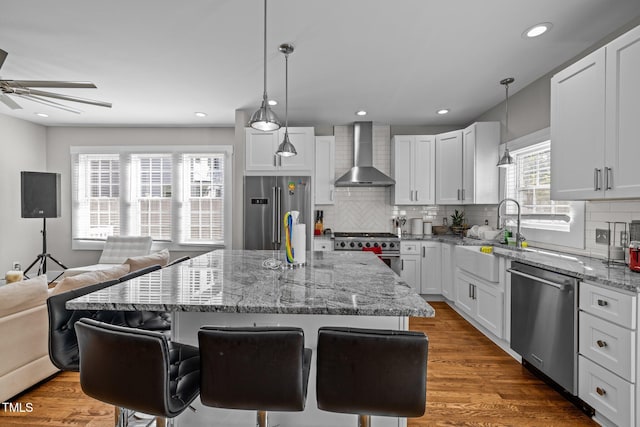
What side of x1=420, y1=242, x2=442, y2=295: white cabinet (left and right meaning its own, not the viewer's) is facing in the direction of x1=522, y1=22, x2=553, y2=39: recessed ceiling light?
front

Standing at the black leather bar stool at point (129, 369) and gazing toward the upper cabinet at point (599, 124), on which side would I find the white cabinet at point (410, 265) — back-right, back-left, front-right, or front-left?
front-left

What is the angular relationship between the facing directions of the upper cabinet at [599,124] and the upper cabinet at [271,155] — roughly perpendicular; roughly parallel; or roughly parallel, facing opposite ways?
roughly perpendicular

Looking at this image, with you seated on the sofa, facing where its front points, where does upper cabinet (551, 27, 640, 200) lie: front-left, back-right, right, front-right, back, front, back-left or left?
back

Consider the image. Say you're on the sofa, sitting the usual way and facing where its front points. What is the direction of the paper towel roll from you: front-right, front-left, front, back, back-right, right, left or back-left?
back

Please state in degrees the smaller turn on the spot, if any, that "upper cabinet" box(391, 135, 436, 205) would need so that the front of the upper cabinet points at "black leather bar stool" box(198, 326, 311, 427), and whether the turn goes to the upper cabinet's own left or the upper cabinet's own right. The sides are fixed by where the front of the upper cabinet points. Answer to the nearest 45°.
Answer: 0° — it already faces it

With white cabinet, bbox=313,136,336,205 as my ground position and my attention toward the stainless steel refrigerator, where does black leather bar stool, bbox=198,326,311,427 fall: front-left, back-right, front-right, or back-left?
front-left

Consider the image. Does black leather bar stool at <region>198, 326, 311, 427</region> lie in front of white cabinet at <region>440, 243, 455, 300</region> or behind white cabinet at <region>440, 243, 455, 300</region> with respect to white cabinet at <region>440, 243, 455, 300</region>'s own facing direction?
in front

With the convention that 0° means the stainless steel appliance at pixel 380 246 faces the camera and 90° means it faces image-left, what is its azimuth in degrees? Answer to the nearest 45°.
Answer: approximately 0°

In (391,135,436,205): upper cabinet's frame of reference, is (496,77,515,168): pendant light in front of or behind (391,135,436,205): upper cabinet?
in front

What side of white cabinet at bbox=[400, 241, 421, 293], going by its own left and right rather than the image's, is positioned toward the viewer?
front

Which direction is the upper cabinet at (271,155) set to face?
toward the camera

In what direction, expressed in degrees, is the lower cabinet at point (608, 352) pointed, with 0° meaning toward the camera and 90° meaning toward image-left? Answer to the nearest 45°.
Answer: approximately 45°

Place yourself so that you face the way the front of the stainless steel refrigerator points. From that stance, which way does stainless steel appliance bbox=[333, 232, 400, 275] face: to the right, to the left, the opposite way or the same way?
the same way

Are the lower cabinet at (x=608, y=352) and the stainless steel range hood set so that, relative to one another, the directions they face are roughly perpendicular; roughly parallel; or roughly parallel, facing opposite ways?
roughly perpendicular

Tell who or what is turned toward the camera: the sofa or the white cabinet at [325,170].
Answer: the white cabinet

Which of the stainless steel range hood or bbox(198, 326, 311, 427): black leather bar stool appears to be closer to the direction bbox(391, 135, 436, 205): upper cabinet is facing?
the black leather bar stool

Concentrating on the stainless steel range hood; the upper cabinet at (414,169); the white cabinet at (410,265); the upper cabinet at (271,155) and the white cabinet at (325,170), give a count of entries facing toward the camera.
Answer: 5

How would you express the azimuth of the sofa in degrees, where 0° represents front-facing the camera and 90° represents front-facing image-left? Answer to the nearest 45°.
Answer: approximately 135°

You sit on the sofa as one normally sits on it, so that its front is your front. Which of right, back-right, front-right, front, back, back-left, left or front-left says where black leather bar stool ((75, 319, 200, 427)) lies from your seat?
back-left

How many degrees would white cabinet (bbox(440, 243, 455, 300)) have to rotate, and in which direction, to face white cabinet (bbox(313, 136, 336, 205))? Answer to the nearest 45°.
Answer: approximately 45° to its right

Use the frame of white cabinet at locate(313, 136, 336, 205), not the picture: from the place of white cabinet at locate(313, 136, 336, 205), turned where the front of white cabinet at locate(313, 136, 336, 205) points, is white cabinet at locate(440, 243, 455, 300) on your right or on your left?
on your left
